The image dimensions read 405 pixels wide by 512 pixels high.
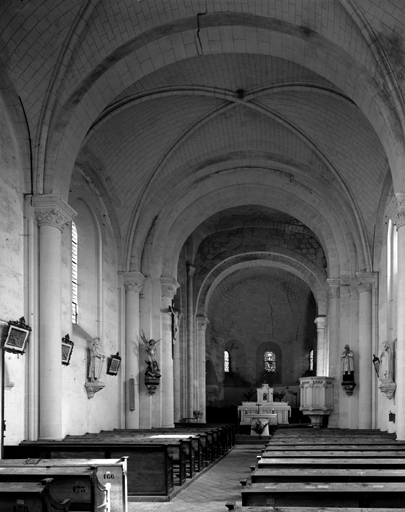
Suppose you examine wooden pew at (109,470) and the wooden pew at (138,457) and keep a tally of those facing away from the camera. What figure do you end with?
2

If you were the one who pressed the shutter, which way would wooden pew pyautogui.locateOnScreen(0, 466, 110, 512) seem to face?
facing away from the viewer

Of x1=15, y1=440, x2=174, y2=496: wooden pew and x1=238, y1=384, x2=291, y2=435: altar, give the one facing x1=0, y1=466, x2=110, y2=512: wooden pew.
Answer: the altar

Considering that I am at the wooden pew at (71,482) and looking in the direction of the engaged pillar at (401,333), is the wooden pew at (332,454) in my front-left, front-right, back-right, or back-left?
front-right

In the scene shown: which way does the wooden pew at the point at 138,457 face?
away from the camera

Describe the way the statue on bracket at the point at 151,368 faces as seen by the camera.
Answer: facing the viewer

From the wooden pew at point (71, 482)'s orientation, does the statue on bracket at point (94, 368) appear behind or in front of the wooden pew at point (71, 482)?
in front

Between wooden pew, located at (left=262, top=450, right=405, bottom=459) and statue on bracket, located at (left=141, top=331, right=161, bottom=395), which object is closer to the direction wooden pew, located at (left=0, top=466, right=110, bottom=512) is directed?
the statue on bracket

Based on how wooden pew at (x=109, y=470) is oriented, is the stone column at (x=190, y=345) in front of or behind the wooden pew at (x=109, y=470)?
in front

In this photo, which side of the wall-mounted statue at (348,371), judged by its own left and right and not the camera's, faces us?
front

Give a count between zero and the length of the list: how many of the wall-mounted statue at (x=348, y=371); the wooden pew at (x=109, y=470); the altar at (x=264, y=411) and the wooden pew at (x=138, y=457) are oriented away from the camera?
2

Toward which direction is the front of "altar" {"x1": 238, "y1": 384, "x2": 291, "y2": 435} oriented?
toward the camera

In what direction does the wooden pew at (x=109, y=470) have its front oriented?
away from the camera
